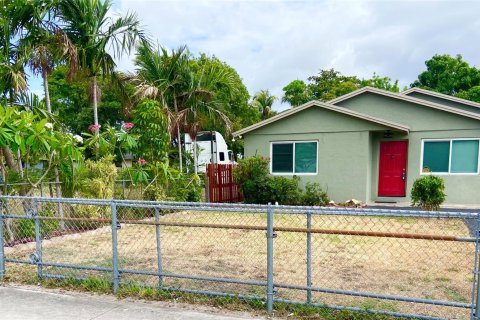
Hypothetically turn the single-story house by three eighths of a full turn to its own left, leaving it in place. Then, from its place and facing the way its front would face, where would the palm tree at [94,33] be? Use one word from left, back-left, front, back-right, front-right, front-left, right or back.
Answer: back

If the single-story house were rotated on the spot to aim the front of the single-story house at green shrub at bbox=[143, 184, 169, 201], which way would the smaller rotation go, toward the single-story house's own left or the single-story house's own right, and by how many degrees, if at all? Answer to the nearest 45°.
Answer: approximately 45° to the single-story house's own right

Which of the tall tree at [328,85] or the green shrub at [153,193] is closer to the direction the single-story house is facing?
the green shrub

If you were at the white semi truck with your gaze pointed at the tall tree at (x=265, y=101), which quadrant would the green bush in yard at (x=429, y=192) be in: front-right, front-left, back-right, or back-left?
back-right

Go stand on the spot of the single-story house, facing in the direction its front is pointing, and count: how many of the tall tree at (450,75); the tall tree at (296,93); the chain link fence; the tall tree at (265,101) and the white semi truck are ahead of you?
1

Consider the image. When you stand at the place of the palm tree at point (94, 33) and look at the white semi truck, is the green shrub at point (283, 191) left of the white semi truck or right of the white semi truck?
right

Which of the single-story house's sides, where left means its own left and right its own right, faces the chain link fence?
front

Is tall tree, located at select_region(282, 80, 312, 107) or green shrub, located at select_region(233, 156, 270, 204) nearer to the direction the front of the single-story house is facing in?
the green shrub

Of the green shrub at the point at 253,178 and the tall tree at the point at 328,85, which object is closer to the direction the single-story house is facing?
the green shrub

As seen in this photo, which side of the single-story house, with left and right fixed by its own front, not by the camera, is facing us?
front

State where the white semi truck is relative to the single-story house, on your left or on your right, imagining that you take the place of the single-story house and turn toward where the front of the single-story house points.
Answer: on your right

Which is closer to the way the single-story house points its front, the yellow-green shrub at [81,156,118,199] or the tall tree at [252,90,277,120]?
the yellow-green shrub

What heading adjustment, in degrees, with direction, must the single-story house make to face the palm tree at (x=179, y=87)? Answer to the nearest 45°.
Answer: approximately 90° to its right

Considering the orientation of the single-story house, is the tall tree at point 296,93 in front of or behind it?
behind

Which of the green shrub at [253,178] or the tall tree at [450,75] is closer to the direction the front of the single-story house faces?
the green shrub

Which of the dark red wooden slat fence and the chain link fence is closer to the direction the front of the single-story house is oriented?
the chain link fence
